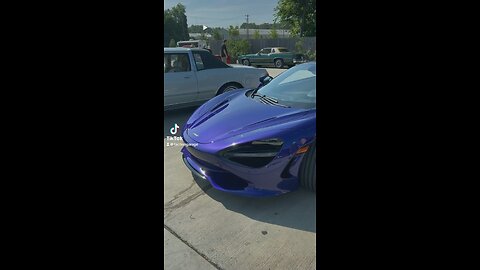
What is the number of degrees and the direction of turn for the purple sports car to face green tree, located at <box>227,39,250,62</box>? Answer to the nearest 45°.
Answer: approximately 135° to its right

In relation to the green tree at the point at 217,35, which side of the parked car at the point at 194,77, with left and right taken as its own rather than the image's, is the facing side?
right

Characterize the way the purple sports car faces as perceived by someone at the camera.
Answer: facing the viewer and to the left of the viewer

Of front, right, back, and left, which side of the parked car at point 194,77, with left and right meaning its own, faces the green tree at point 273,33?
right

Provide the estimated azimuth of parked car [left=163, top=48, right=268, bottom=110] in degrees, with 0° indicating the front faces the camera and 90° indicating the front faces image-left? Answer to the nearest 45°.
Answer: approximately 90°

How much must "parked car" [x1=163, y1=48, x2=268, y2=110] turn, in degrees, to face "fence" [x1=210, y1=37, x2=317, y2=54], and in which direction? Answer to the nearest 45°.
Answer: approximately 90° to its right

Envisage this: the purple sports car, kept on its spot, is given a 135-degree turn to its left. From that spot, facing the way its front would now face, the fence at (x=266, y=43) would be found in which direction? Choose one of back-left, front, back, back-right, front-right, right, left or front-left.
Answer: left

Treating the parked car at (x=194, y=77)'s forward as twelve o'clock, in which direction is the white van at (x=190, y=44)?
The white van is roughly at 3 o'clock from the parked car.

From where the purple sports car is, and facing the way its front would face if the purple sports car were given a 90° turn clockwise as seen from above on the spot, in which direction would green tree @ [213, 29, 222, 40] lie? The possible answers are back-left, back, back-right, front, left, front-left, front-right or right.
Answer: front-right
